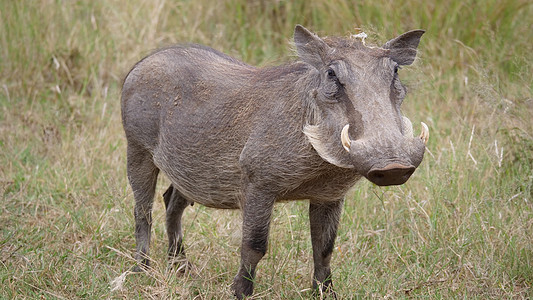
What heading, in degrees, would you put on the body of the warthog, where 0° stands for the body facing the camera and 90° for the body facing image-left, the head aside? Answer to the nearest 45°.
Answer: approximately 315°
